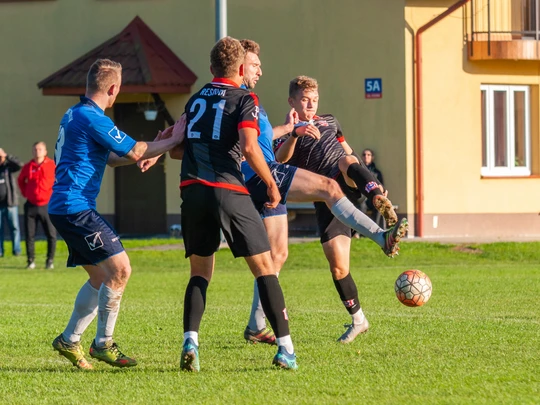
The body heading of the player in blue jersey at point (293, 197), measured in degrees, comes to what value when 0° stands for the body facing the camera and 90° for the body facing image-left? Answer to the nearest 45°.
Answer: approximately 270°

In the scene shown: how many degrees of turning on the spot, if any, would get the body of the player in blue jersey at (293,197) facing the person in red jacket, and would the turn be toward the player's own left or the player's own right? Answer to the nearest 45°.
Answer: approximately 135° to the player's own left

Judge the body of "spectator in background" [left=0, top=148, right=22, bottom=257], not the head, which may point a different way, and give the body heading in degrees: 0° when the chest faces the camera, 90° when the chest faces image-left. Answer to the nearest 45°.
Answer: approximately 0°

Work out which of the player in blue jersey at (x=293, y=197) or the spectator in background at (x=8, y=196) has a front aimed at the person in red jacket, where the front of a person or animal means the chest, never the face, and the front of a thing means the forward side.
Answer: the spectator in background

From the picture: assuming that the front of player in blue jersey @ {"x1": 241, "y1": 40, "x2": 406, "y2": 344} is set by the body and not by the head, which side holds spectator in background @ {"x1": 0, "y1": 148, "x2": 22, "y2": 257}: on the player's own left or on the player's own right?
on the player's own left

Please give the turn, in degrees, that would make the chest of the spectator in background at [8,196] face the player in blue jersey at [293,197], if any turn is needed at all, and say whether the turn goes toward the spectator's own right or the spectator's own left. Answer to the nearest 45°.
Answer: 0° — they already face them

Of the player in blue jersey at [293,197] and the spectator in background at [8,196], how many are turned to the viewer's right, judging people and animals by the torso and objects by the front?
1

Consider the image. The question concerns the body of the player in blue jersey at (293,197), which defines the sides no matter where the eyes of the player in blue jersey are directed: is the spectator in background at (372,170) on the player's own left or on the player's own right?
on the player's own left

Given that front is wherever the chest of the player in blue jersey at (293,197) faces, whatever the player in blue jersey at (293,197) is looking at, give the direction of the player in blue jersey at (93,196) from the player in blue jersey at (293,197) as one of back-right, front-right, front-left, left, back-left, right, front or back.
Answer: back-right

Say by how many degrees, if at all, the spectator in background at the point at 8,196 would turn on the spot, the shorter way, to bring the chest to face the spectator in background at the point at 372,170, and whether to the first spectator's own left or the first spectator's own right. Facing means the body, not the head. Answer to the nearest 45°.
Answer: approximately 90° to the first spectator's own left
